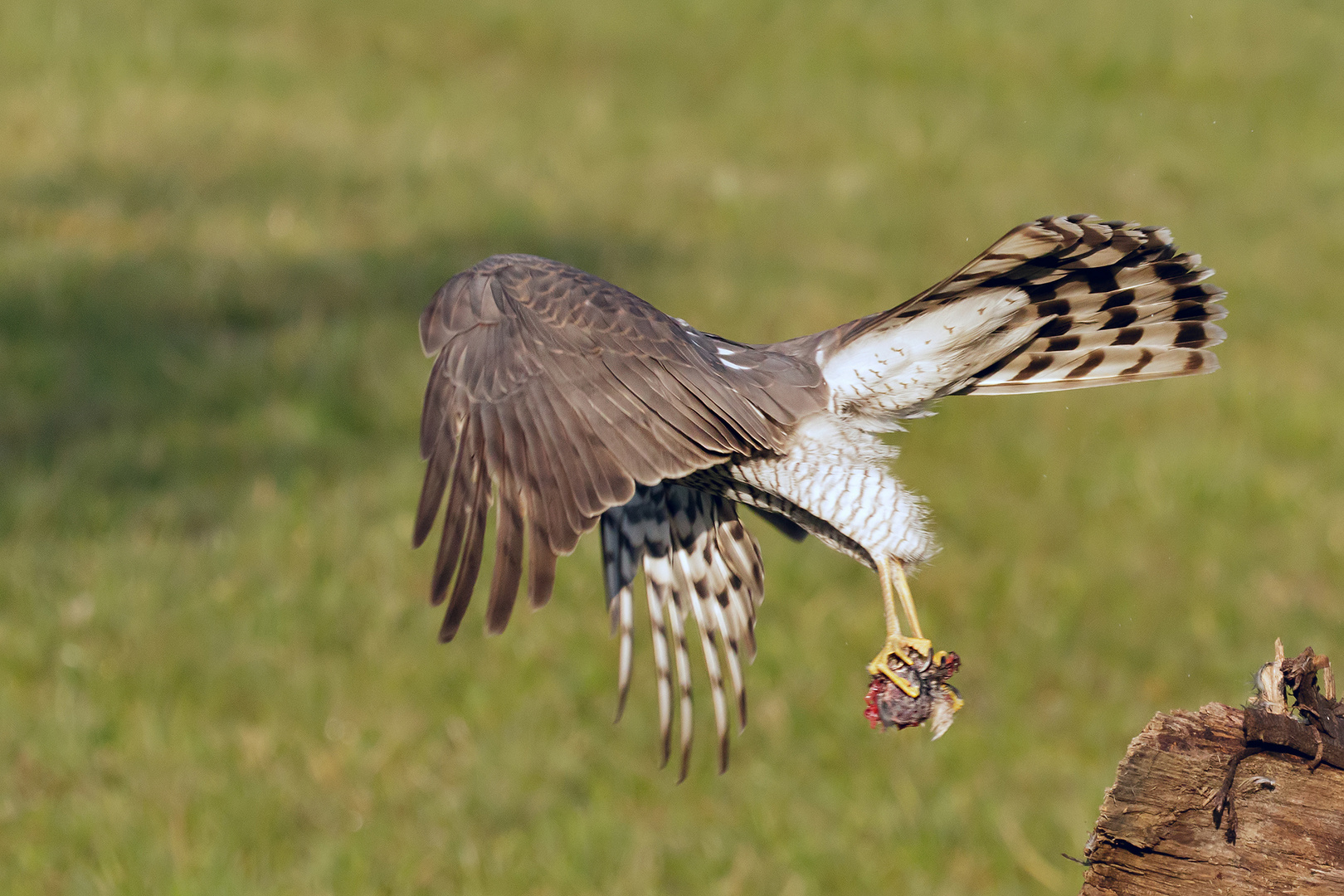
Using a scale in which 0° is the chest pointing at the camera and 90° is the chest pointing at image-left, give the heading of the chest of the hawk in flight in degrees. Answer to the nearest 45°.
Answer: approximately 90°

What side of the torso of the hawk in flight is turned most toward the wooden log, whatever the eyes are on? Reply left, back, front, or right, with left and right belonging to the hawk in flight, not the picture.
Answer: back
